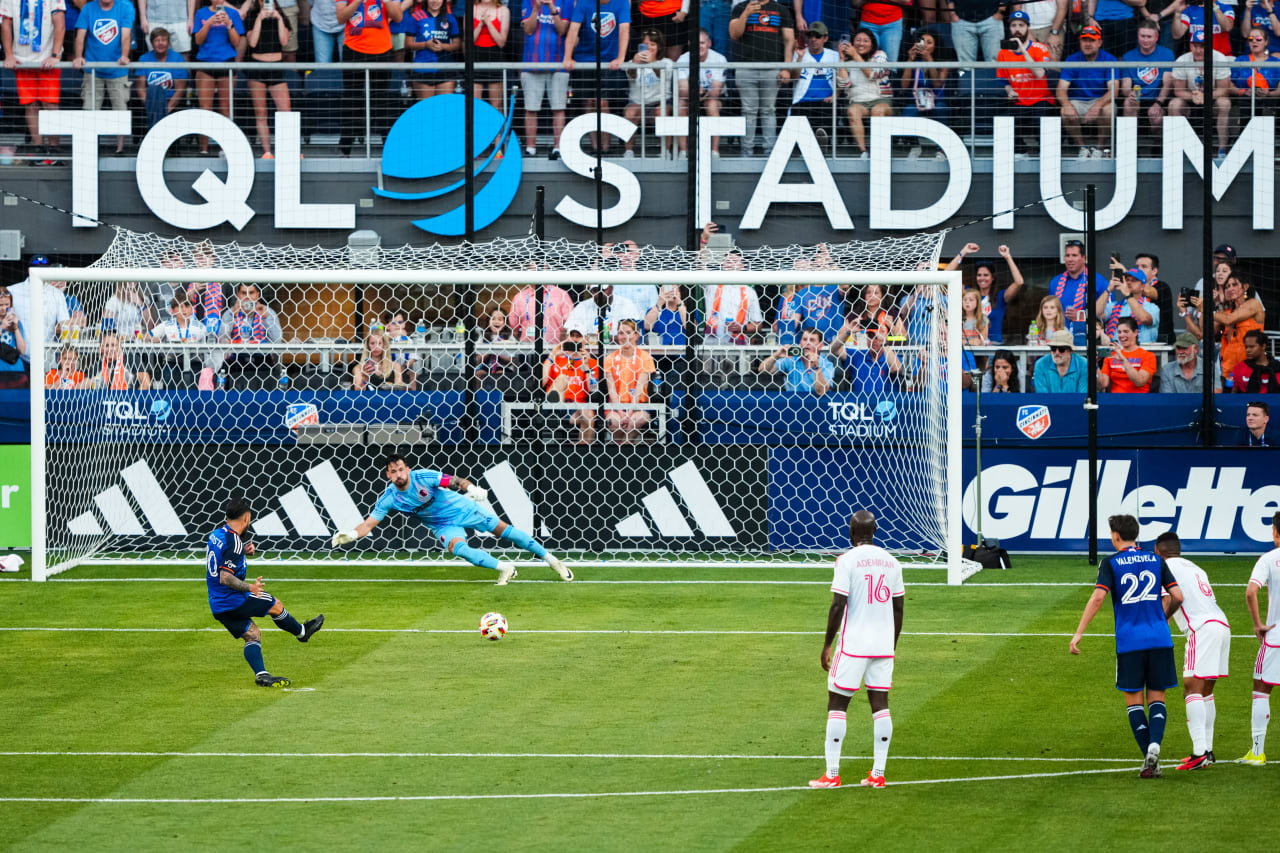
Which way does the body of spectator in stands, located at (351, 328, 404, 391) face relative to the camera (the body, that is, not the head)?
toward the camera

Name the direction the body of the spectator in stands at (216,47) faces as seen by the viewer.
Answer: toward the camera

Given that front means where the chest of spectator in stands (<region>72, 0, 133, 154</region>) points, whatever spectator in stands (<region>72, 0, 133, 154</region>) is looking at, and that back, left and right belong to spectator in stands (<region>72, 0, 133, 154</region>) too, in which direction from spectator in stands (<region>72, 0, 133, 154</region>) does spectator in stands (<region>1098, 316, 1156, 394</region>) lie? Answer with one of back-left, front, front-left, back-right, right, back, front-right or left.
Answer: front-left

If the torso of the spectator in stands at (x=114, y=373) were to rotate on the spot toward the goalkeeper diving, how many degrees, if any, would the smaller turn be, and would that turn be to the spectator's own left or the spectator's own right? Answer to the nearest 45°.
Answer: approximately 45° to the spectator's own left

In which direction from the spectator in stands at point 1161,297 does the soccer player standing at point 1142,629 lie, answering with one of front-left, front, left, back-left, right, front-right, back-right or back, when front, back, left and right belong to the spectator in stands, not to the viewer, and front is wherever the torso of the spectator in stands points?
front-left

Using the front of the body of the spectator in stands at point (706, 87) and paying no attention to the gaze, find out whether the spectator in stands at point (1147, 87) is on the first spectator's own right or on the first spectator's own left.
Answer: on the first spectator's own left

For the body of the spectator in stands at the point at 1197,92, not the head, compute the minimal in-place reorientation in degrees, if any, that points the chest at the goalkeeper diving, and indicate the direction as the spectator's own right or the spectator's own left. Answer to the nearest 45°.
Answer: approximately 45° to the spectator's own right

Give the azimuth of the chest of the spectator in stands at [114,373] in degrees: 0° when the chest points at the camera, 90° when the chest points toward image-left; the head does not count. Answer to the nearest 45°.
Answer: approximately 0°

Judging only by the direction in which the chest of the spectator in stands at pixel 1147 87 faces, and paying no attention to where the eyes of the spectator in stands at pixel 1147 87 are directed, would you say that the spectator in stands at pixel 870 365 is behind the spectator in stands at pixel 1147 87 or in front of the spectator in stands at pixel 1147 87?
in front

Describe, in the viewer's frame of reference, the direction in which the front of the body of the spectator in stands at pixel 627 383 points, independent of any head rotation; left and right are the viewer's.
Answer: facing the viewer

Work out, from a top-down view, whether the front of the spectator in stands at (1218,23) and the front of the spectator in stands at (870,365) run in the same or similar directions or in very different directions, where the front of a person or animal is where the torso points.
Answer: same or similar directions

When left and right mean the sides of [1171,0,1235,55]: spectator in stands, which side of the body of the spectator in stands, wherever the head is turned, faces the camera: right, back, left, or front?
front

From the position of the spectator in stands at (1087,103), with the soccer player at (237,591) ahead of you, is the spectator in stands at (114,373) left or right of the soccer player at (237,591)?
right
